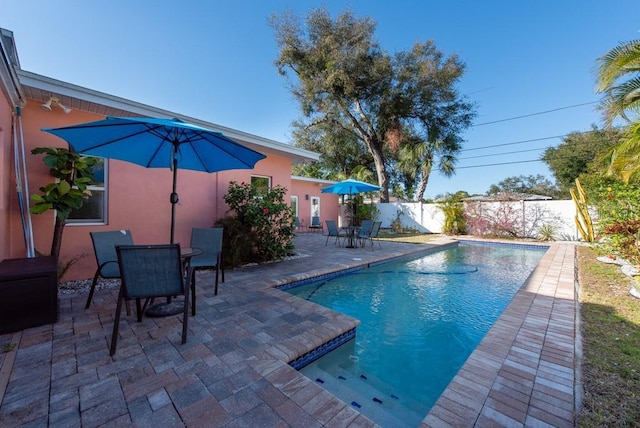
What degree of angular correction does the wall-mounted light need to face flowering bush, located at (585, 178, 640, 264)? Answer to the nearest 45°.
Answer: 0° — it already faces it

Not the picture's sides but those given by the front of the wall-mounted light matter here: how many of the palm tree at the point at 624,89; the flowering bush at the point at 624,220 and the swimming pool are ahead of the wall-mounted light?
3

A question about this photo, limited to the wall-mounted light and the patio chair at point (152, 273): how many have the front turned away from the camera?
1

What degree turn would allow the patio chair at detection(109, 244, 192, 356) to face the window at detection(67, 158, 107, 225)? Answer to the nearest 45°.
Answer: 0° — it already faces it

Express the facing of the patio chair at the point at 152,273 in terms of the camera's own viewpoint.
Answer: facing away from the viewer

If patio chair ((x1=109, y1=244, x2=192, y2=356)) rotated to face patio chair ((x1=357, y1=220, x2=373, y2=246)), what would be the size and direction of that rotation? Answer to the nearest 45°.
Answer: approximately 45° to its right

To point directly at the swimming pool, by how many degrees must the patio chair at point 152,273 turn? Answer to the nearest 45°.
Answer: approximately 90° to its right

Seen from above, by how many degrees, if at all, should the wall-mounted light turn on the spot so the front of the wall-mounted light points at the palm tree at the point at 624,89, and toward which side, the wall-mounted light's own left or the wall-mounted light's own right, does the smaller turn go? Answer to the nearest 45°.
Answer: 0° — it already faces it

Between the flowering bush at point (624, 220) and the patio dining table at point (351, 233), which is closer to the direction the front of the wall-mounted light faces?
the flowering bush

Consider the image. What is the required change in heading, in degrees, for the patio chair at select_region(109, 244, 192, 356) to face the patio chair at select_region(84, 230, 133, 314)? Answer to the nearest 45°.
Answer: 0° — it already faces it

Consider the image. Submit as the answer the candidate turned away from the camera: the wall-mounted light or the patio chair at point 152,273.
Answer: the patio chair
